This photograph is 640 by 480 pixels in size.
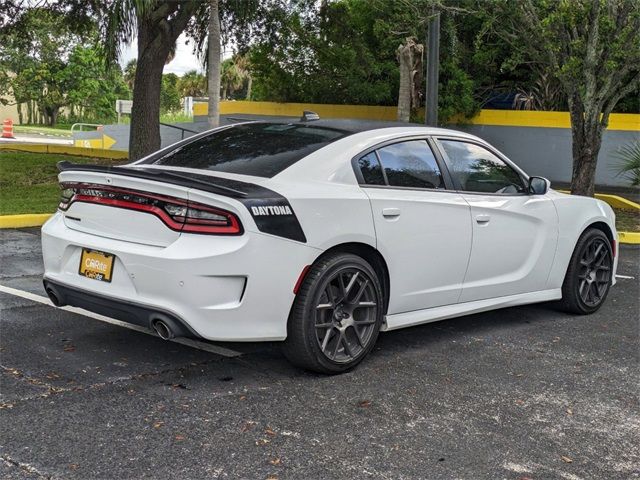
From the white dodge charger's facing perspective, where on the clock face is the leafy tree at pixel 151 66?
The leafy tree is roughly at 10 o'clock from the white dodge charger.

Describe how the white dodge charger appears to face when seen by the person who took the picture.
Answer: facing away from the viewer and to the right of the viewer

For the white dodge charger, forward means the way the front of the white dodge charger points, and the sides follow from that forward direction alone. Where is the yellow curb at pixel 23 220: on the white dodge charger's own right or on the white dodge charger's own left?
on the white dodge charger's own left

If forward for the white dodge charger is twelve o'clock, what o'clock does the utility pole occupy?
The utility pole is roughly at 11 o'clock from the white dodge charger.

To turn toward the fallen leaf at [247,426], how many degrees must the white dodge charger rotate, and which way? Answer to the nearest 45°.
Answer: approximately 135° to its right
